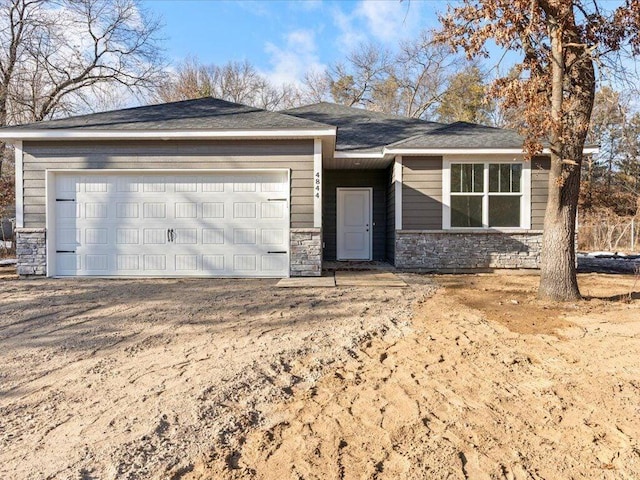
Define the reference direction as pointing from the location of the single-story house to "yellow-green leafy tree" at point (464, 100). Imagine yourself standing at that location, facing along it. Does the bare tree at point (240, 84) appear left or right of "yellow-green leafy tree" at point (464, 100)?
left

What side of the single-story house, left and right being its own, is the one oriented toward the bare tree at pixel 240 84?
back

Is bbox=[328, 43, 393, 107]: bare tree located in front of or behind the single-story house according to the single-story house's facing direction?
behind

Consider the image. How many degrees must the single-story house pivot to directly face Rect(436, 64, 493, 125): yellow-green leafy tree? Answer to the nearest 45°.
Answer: approximately 135° to its left

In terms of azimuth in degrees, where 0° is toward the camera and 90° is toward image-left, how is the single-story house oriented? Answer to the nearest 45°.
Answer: approximately 0°

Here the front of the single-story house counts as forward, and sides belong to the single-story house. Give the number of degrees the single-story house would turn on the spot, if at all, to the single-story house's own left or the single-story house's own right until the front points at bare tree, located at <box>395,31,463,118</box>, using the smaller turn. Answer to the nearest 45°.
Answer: approximately 135° to the single-story house's own left
